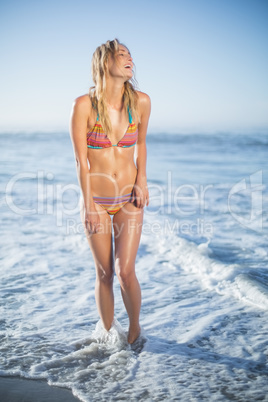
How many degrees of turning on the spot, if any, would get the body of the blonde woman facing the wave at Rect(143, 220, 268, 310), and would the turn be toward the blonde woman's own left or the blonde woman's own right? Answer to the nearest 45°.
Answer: approximately 135° to the blonde woman's own left

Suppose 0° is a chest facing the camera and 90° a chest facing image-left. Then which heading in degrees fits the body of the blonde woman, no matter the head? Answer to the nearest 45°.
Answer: approximately 0°

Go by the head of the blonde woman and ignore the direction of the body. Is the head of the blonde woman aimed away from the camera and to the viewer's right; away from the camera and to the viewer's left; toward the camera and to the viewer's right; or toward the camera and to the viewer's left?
toward the camera and to the viewer's right
